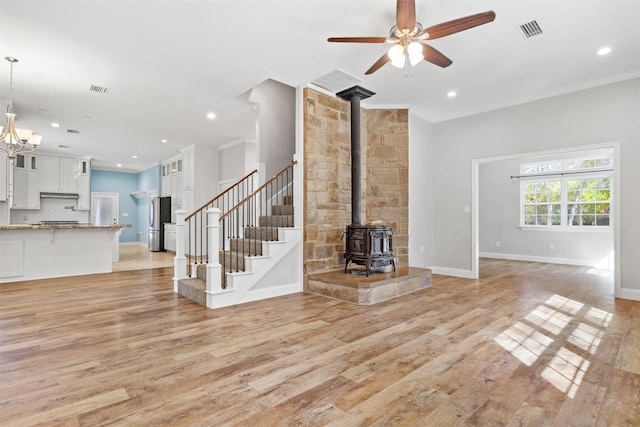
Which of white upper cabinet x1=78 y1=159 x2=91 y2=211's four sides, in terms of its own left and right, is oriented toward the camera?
front

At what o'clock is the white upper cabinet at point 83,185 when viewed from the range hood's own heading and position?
The white upper cabinet is roughly at 9 o'clock from the range hood.

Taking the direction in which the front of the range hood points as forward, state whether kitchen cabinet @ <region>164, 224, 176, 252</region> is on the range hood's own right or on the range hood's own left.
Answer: on the range hood's own left

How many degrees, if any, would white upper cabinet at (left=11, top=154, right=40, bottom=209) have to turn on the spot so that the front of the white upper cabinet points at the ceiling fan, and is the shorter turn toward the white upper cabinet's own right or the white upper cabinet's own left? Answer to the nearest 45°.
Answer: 0° — it already faces it

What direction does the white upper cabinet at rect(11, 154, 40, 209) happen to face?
toward the camera

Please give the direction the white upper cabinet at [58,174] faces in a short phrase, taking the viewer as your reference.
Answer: facing the viewer

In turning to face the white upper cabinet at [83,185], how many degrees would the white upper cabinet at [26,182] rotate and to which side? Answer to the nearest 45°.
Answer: approximately 90° to its left

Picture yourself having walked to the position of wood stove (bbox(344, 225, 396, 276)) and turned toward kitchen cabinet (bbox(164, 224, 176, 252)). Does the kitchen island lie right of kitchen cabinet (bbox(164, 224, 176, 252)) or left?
left

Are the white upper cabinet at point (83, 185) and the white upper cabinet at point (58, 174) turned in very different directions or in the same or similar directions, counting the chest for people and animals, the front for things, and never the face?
same or similar directions

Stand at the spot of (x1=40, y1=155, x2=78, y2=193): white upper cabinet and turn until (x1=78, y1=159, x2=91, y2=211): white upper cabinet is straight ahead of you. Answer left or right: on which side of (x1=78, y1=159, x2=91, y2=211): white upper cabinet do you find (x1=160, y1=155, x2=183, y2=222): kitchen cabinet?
right
